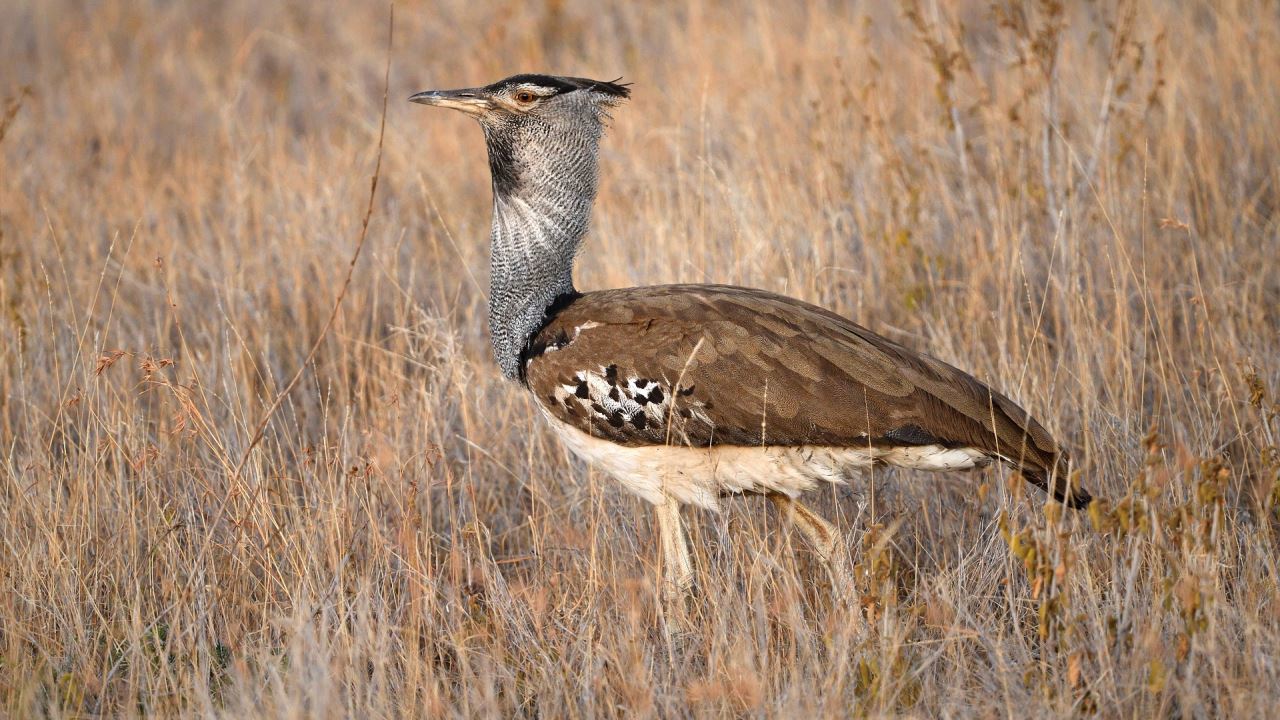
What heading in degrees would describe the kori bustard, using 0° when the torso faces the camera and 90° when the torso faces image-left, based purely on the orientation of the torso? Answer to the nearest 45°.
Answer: approximately 90°
